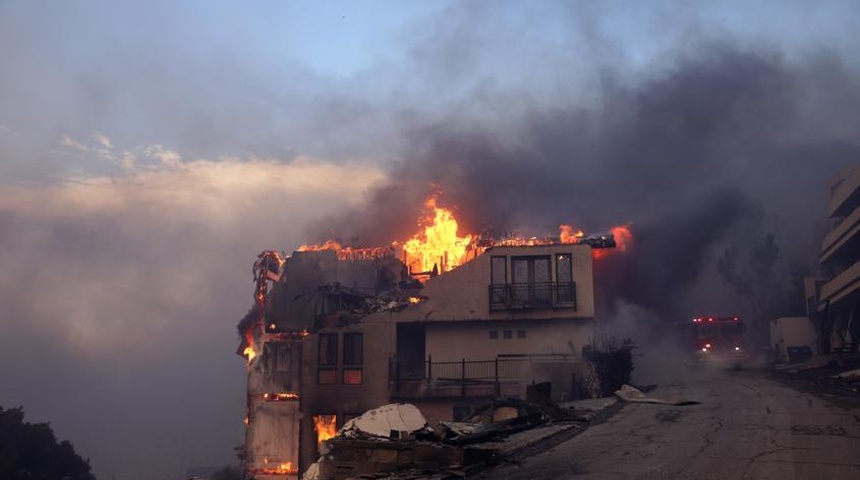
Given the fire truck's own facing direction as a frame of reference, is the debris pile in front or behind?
in front

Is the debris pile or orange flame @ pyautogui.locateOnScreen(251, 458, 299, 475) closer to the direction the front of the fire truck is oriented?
the debris pile

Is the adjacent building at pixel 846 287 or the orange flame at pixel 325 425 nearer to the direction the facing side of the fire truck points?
the orange flame

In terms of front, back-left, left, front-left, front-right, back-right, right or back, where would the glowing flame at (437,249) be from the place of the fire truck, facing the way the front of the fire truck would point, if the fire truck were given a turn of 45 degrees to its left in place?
back-right

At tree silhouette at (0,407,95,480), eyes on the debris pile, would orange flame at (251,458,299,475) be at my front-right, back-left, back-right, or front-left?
front-left

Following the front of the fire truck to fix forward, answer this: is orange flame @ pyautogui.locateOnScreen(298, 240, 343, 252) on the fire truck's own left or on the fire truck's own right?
on the fire truck's own right

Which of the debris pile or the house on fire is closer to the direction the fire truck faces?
the debris pile

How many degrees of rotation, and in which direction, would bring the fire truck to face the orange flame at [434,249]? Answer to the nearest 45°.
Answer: approximately 90° to its right

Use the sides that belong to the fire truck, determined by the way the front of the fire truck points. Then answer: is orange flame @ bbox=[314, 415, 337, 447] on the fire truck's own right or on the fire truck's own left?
on the fire truck's own right

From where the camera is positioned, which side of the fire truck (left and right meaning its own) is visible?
front

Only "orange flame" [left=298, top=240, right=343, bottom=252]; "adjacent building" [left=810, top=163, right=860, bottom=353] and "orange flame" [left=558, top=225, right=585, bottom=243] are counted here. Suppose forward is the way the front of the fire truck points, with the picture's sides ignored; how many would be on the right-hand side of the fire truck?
2

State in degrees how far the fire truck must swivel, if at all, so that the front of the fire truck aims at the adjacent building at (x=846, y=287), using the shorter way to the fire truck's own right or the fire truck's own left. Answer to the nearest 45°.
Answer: approximately 135° to the fire truck's own left

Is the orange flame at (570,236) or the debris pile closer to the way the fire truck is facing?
the debris pile
